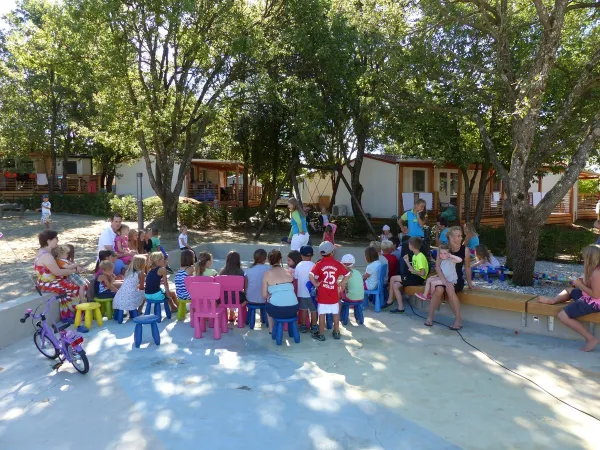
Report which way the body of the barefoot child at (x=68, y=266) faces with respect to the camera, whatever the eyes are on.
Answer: to the viewer's right

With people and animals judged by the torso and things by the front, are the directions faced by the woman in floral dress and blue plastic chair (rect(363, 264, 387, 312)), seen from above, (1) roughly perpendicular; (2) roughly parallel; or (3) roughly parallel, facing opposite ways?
roughly perpendicular

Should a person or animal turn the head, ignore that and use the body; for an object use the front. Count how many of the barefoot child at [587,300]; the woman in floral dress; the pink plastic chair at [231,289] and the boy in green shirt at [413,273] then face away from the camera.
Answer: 1

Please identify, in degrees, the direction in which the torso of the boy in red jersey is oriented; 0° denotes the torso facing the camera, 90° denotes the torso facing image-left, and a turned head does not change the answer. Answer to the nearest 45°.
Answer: approximately 180°

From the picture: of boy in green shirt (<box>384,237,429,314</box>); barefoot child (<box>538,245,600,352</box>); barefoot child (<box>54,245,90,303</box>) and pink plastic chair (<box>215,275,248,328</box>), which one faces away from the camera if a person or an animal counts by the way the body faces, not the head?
the pink plastic chair

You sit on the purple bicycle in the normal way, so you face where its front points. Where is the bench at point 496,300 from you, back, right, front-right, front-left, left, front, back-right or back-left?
back-right

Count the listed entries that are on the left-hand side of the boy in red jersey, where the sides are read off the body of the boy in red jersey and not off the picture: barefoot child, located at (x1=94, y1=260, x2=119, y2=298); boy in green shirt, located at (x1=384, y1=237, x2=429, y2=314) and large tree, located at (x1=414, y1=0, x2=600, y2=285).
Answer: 1

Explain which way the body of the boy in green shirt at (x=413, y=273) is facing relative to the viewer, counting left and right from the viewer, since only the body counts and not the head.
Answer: facing to the left of the viewer

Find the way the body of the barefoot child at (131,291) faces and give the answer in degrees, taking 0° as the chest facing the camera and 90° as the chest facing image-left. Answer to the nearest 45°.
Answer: approximately 225°

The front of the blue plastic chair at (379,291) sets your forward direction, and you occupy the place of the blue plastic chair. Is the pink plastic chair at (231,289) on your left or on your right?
on your left

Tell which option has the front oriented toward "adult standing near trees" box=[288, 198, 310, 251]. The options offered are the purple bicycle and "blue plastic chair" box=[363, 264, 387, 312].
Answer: the blue plastic chair

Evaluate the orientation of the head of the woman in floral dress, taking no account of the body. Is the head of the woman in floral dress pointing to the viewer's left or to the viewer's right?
to the viewer's right

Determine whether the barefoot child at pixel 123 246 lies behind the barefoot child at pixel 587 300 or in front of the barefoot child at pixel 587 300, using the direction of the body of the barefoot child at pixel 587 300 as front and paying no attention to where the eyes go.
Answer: in front

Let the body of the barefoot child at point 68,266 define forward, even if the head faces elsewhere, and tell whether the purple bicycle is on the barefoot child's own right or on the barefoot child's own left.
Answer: on the barefoot child's own right

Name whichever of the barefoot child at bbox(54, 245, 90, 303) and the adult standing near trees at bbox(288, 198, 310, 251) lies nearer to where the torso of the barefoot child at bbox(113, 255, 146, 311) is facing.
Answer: the adult standing near trees

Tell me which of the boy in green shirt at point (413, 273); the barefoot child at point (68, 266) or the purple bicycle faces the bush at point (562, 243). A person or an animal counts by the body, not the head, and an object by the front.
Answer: the barefoot child

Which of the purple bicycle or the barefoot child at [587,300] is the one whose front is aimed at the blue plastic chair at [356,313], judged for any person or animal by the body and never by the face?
the barefoot child

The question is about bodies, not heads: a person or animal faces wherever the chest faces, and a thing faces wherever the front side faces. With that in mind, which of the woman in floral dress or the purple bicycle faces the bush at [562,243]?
the woman in floral dress

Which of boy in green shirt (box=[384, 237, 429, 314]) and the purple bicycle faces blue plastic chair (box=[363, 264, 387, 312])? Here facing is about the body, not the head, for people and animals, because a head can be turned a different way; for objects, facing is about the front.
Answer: the boy in green shirt

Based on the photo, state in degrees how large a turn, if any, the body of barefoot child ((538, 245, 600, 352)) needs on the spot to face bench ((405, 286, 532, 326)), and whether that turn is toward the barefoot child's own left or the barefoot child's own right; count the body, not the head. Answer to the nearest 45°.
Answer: approximately 45° to the barefoot child's own right
